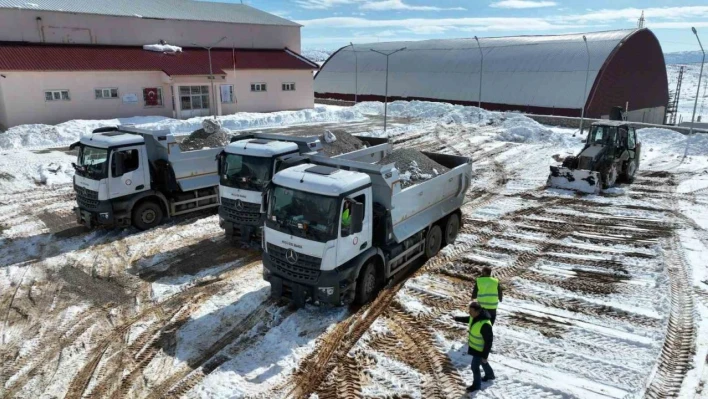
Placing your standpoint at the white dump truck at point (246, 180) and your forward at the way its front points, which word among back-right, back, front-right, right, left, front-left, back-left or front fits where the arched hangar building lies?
back

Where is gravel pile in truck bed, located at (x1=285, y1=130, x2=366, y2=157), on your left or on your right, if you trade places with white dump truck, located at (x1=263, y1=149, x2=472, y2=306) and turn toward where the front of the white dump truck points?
on your right

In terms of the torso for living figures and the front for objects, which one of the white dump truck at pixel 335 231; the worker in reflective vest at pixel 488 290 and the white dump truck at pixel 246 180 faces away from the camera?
the worker in reflective vest

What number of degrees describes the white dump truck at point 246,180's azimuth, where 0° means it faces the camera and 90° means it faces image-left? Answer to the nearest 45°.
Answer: approximately 45°

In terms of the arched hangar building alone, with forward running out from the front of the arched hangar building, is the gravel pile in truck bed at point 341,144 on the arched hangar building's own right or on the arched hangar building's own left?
on the arched hangar building's own right

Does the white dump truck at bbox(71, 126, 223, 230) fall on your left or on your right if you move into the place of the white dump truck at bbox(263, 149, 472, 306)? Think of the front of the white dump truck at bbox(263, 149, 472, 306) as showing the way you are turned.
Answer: on your right

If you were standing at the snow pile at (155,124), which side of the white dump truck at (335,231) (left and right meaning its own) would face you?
right

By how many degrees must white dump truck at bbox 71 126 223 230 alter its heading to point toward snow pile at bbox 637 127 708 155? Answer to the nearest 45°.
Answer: approximately 135° to its left

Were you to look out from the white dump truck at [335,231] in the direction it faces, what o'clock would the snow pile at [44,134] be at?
The snow pile is roughly at 3 o'clock from the white dump truck.

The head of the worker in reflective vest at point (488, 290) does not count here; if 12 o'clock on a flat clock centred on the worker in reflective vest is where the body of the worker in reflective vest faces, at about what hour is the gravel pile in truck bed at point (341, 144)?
The gravel pile in truck bed is roughly at 11 o'clock from the worker in reflective vest.

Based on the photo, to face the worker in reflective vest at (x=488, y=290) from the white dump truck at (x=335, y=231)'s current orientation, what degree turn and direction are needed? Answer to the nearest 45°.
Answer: approximately 90° to its left

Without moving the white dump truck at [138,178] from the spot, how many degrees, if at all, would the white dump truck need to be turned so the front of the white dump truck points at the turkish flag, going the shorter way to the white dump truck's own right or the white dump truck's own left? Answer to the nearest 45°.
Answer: approximately 135° to the white dump truck's own right

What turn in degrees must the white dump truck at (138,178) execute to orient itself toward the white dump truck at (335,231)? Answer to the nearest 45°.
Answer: approximately 90° to its left

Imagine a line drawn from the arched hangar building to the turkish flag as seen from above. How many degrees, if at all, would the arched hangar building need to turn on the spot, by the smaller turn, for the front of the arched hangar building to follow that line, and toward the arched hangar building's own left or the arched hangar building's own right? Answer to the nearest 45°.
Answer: approximately 90° to the arched hangar building's own right

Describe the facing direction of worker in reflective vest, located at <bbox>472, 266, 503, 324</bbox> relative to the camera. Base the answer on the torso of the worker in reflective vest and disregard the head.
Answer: away from the camera

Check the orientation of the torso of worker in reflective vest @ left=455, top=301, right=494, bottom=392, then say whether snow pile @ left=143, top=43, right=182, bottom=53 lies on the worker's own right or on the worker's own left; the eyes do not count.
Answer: on the worker's own right

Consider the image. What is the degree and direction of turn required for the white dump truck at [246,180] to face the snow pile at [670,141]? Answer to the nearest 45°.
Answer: approximately 180°

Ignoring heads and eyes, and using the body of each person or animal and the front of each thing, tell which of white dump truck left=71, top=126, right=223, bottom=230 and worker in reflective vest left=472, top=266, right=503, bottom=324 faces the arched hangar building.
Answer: the worker in reflective vest
